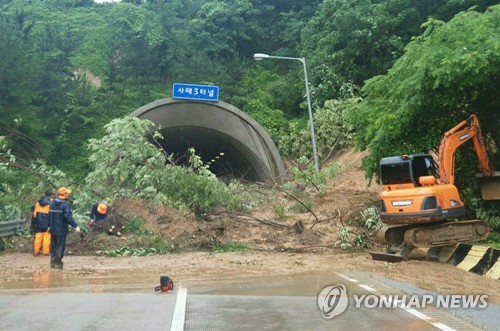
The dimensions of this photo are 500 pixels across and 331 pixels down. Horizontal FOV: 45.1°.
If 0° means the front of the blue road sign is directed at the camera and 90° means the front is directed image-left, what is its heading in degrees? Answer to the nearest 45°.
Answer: approximately 0°

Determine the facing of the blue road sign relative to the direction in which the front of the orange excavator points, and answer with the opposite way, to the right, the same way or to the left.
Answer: to the right

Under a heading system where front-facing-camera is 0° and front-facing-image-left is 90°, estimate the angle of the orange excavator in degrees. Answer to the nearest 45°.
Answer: approximately 225°

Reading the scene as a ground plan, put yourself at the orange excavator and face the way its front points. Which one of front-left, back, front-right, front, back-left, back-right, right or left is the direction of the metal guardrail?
back-left

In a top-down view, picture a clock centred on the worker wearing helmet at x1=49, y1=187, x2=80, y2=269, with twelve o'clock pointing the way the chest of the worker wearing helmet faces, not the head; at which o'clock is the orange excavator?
The orange excavator is roughly at 2 o'clock from the worker wearing helmet.

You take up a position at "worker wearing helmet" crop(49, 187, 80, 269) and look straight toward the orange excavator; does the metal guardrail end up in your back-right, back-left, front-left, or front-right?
back-left

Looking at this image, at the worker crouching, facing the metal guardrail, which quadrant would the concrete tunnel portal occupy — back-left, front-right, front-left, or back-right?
back-right

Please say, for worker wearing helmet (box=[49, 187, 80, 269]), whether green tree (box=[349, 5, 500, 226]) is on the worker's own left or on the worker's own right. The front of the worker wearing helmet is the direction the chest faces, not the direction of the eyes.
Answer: on the worker's own right

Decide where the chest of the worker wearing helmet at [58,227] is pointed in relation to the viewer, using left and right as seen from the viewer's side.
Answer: facing away from the viewer and to the right of the viewer
